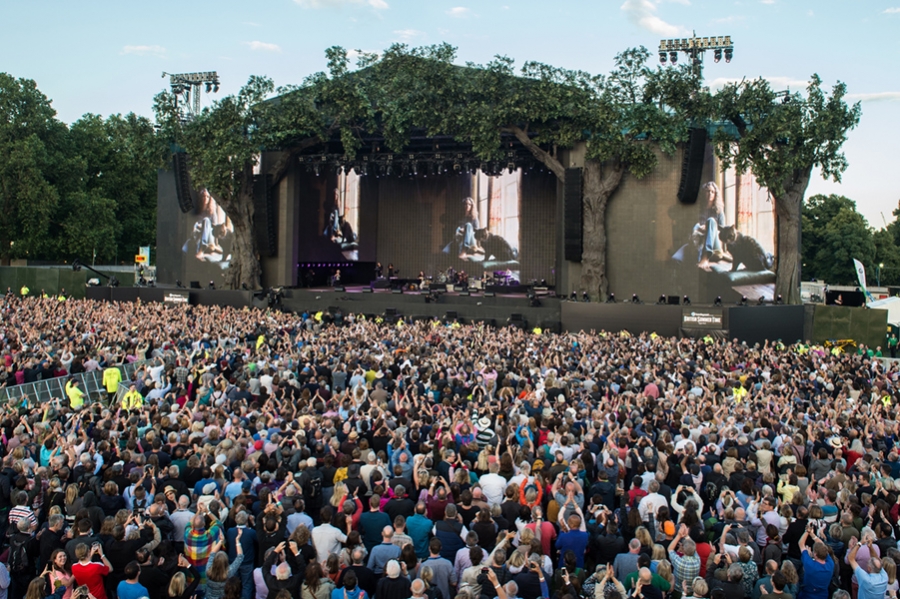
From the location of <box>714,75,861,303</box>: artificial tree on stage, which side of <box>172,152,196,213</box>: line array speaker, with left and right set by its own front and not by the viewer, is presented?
left

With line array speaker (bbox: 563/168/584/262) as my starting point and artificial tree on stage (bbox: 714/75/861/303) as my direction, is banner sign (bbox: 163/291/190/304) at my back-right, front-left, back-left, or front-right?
back-right

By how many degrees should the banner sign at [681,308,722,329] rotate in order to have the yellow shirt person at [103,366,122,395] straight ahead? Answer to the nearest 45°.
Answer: approximately 45° to its right

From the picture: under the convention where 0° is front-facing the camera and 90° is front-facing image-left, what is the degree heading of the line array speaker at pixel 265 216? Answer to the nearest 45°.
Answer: approximately 45°

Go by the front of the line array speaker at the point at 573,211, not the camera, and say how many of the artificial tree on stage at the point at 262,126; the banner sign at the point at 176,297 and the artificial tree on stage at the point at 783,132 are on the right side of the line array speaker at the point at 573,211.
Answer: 2

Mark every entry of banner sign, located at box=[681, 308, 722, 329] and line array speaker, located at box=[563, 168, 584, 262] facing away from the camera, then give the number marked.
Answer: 0

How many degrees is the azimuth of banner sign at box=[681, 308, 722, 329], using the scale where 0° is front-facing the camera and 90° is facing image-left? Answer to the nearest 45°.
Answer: approximately 0°

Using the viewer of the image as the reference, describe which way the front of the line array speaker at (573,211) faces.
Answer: facing the viewer

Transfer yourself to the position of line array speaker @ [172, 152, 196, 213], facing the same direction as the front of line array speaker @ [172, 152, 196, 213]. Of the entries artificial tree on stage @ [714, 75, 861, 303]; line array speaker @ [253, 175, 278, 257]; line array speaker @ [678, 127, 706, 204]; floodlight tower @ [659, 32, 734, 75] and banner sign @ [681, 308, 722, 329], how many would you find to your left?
5

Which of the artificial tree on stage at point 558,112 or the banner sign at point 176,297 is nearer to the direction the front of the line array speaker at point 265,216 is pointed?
the banner sign
